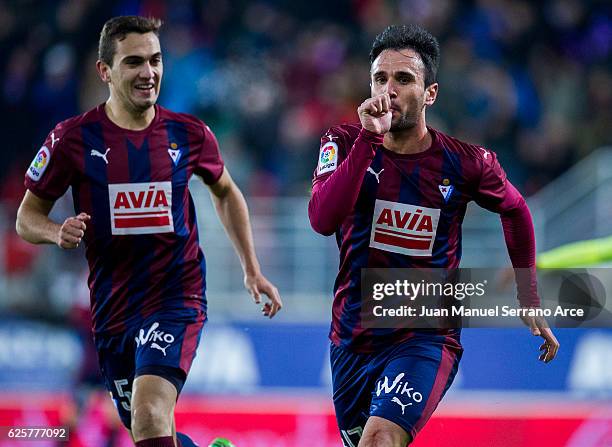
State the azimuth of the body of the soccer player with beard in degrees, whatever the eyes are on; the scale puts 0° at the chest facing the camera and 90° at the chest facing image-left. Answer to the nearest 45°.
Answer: approximately 0°
